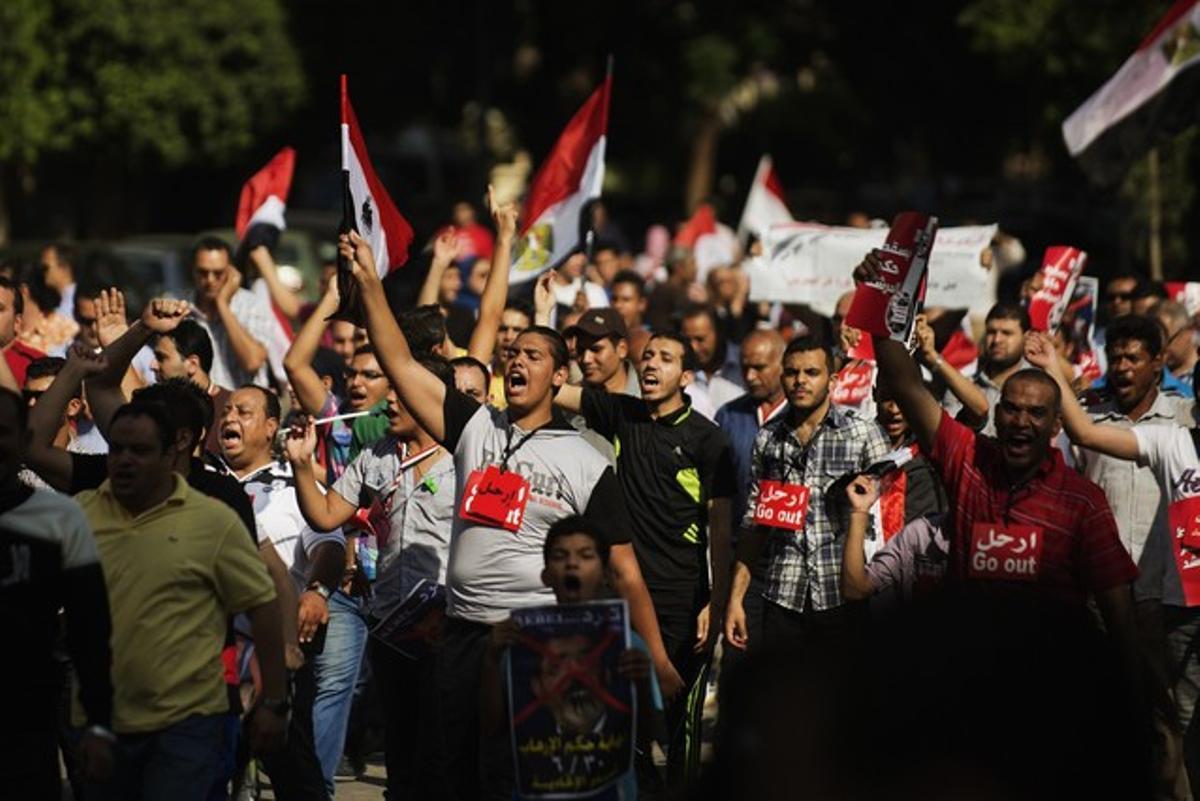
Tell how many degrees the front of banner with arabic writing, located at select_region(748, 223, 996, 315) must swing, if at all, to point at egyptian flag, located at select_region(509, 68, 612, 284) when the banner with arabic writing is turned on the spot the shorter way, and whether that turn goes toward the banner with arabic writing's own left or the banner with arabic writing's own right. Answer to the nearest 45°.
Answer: approximately 45° to the banner with arabic writing's own right

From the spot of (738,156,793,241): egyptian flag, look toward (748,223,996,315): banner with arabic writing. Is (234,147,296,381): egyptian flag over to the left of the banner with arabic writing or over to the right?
right

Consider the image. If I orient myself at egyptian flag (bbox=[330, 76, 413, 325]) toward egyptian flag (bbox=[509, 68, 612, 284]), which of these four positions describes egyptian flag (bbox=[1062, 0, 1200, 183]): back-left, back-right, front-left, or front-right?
front-right

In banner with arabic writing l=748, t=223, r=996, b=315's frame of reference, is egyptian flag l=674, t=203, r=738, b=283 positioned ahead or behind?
behind

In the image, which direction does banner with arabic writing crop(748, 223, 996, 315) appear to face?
toward the camera

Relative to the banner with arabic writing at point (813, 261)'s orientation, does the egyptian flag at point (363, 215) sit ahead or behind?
ahead

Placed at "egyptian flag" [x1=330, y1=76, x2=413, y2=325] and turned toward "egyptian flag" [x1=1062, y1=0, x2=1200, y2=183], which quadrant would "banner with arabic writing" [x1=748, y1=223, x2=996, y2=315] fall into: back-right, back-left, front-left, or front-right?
front-left

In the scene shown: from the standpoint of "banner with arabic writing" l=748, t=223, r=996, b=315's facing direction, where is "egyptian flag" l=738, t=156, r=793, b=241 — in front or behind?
behind

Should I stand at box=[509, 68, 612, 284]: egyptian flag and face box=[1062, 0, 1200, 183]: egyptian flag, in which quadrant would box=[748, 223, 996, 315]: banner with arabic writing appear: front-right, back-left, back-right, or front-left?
front-left

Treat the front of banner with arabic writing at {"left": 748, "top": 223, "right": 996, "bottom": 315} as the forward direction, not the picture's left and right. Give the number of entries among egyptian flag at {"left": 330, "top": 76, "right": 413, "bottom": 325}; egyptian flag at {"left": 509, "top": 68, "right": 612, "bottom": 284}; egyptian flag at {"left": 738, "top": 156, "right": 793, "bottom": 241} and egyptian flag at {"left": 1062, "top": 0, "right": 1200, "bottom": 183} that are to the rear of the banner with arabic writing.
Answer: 1

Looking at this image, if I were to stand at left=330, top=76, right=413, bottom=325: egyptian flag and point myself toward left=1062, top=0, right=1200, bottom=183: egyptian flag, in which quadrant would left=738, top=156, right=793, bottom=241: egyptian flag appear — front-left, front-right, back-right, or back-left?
front-left

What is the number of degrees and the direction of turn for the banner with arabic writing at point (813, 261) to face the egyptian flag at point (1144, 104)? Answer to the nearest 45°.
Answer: approximately 45° to its left
